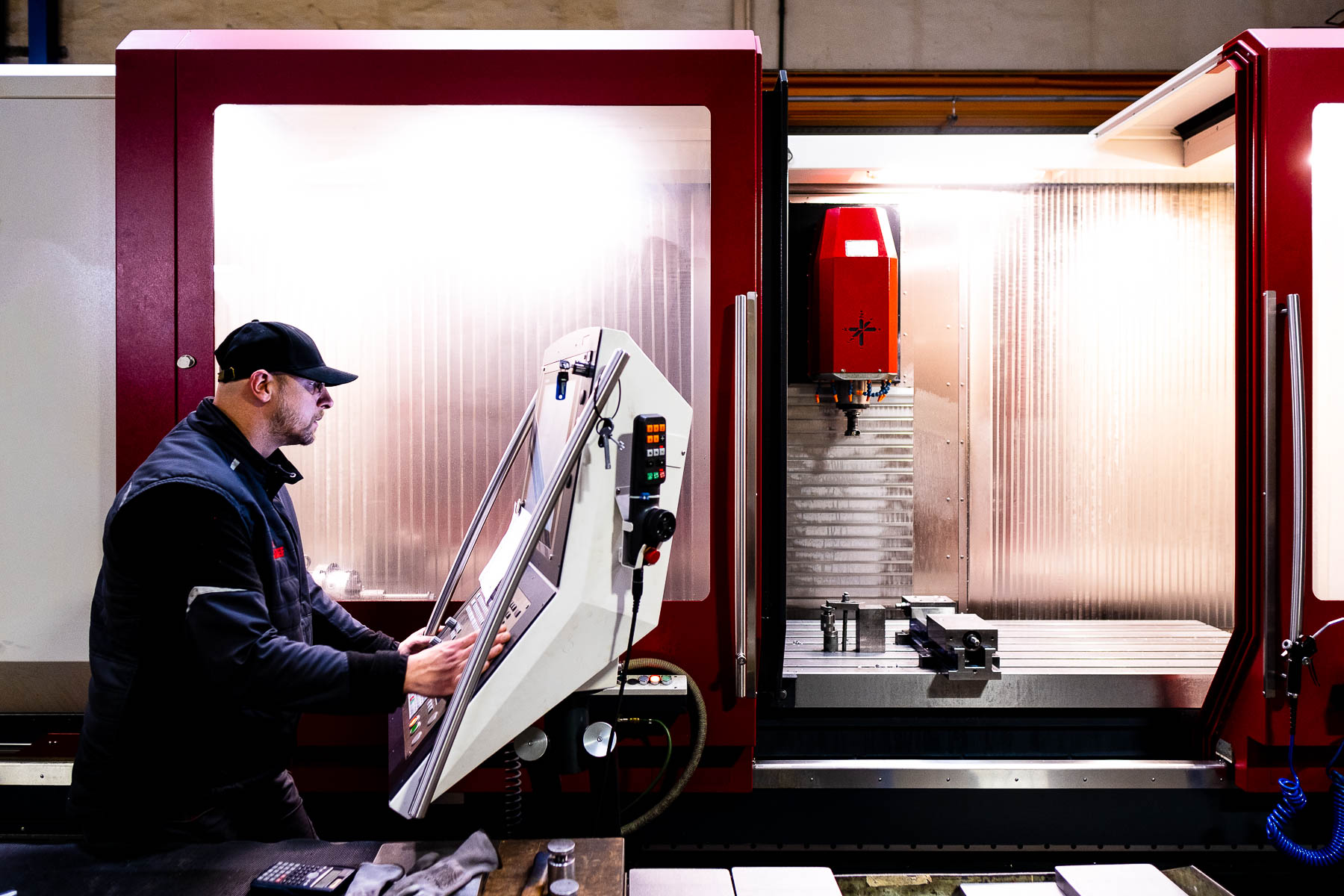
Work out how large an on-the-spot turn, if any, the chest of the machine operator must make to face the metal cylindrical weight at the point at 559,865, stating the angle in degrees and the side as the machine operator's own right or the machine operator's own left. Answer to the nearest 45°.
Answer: approximately 45° to the machine operator's own right

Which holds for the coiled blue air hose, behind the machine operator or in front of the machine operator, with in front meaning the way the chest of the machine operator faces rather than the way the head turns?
in front

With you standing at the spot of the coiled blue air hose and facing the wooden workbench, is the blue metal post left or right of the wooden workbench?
right

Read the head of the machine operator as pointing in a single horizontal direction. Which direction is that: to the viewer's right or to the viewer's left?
to the viewer's right

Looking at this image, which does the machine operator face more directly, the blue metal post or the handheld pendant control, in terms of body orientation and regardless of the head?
the handheld pendant control

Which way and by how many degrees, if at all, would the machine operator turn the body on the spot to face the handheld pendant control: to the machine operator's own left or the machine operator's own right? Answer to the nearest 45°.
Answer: approximately 45° to the machine operator's own right

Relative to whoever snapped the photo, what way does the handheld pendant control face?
facing the viewer and to the right of the viewer

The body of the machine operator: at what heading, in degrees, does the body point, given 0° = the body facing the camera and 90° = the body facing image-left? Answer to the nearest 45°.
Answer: approximately 270°

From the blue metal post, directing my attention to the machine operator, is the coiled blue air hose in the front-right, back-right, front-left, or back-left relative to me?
front-left
